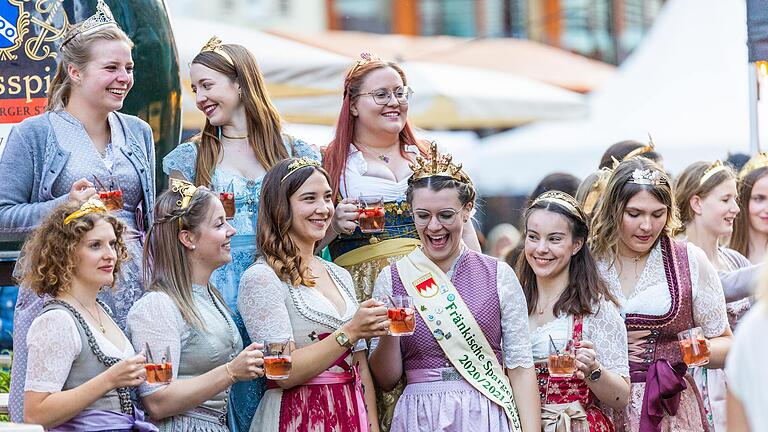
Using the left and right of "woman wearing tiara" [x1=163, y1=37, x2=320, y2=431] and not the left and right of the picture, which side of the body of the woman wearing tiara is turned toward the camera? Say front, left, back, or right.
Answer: front

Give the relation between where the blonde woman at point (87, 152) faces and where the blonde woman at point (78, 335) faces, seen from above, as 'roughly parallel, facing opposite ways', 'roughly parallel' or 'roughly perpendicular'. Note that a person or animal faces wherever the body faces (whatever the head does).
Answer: roughly parallel

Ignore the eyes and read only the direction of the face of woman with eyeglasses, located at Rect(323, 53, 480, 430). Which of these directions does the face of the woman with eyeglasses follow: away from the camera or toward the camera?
toward the camera

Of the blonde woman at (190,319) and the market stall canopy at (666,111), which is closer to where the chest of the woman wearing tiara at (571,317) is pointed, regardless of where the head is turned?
the blonde woman

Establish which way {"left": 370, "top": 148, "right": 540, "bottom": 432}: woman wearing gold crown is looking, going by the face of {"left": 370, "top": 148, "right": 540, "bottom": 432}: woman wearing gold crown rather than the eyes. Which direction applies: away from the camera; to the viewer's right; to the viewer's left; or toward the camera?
toward the camera

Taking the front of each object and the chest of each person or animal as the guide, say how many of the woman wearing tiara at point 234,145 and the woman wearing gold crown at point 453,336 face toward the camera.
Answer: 2

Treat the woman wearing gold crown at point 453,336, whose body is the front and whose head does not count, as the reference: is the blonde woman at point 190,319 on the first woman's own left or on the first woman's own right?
on the first woman's own right

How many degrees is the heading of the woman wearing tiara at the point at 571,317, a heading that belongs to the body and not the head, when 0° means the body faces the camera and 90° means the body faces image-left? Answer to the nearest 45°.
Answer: approximately 45°

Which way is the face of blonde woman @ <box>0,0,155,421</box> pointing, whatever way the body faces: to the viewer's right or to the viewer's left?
to the viewer's right

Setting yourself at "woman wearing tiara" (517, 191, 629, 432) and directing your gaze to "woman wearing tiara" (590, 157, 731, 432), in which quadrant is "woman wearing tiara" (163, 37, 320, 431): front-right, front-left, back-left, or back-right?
back-left

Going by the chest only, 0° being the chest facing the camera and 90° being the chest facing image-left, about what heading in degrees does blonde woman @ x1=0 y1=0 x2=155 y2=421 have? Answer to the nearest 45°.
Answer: approximately 315°

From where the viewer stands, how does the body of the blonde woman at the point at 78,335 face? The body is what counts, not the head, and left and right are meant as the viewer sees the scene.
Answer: facing the viewer and to the right of the viewer
